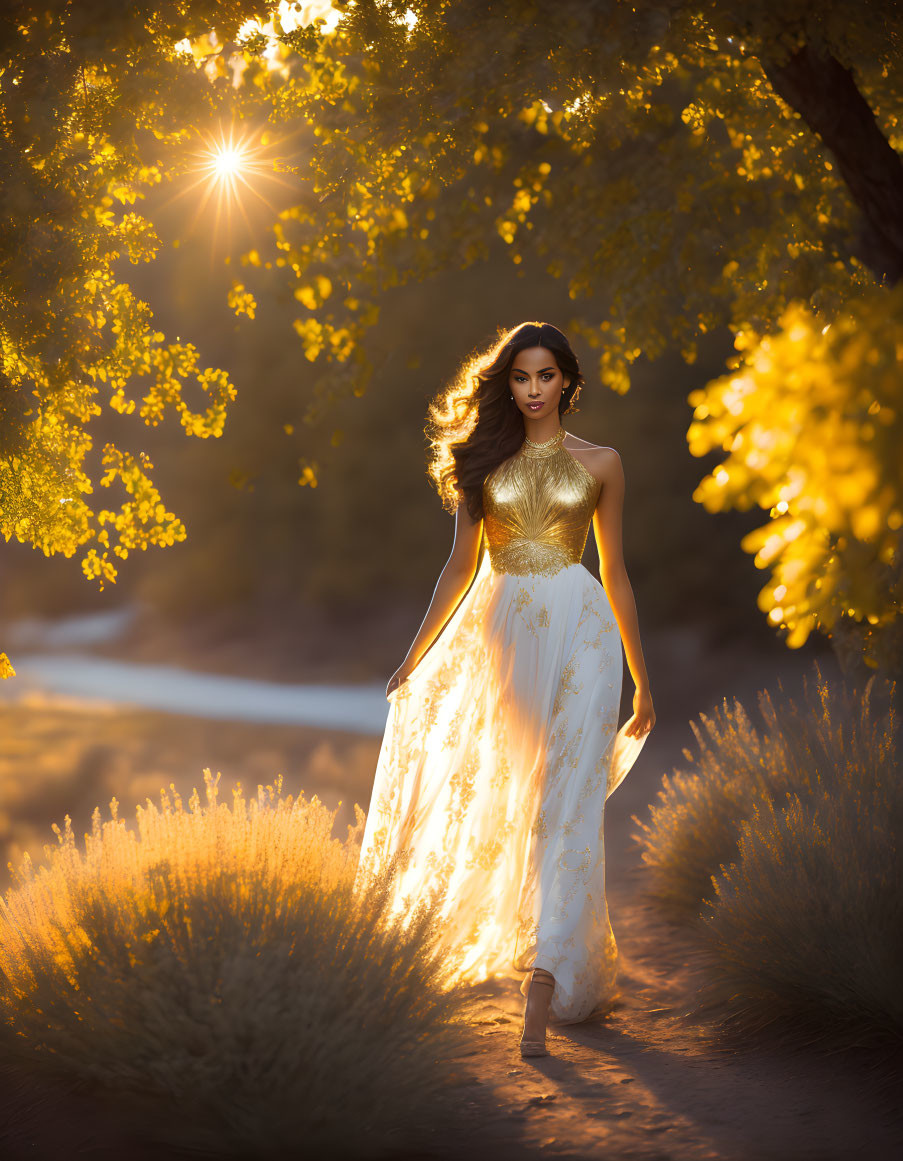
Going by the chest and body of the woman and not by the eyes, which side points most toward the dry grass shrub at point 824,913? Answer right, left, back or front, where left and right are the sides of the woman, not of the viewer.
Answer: left

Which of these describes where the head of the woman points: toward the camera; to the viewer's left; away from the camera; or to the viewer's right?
toward the camera

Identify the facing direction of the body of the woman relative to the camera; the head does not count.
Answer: toward the camera

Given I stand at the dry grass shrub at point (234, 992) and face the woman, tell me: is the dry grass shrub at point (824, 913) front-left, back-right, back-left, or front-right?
front-right

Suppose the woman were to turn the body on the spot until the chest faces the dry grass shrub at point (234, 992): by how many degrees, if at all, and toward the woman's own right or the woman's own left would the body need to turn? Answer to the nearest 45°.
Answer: approximately 45° to the woman's own right
